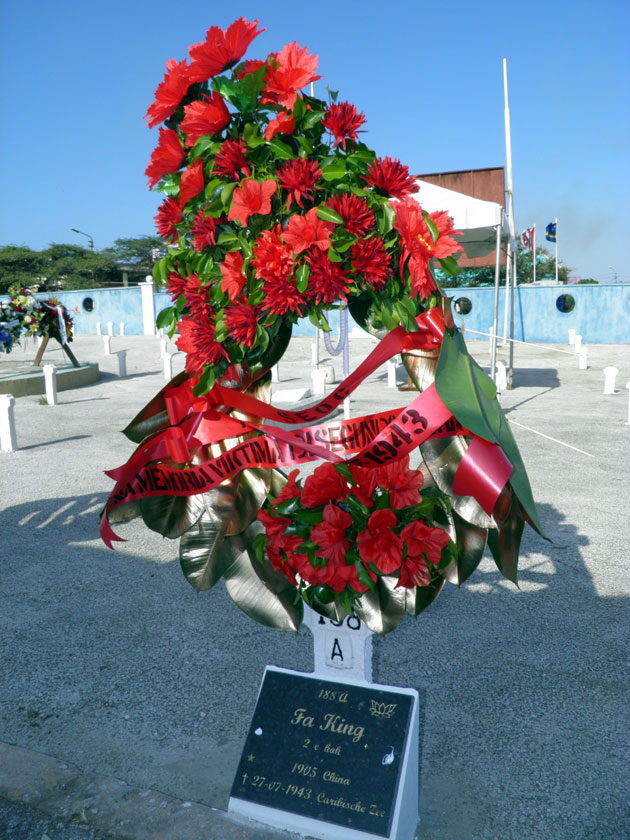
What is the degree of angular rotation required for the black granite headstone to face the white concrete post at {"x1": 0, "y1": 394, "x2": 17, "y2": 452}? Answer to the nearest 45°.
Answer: approximately 135° to its right

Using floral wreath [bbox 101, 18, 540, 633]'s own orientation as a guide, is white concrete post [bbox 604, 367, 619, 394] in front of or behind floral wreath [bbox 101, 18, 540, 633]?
behind

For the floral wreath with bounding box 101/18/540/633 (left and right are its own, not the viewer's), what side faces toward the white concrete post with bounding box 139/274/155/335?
back

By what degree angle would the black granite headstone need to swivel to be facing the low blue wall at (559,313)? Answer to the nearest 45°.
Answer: approximately 180°

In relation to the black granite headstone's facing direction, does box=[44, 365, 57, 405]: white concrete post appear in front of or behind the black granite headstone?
behind

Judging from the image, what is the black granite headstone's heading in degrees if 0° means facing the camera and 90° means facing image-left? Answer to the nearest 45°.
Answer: approximately 0°

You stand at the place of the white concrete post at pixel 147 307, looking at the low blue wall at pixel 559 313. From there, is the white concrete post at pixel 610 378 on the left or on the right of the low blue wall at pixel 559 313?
right

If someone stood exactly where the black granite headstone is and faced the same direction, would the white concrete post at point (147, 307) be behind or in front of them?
behind
